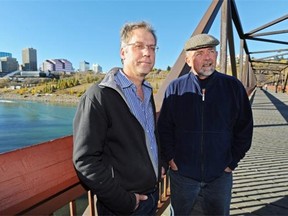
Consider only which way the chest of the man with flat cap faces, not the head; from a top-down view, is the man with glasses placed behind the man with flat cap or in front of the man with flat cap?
in front

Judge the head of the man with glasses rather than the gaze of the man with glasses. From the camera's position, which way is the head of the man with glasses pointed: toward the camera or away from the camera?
toward the camera

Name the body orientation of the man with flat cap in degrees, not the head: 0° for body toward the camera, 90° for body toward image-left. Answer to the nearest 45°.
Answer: approximately 0°

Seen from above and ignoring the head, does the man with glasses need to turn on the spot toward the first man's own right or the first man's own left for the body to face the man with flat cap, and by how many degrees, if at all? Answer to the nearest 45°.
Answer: approximately 90° to the first man's own left

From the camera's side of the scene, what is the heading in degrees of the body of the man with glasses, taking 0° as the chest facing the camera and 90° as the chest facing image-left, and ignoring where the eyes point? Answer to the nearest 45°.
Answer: approximately 315°

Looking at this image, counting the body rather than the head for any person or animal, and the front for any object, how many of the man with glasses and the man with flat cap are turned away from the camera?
0
